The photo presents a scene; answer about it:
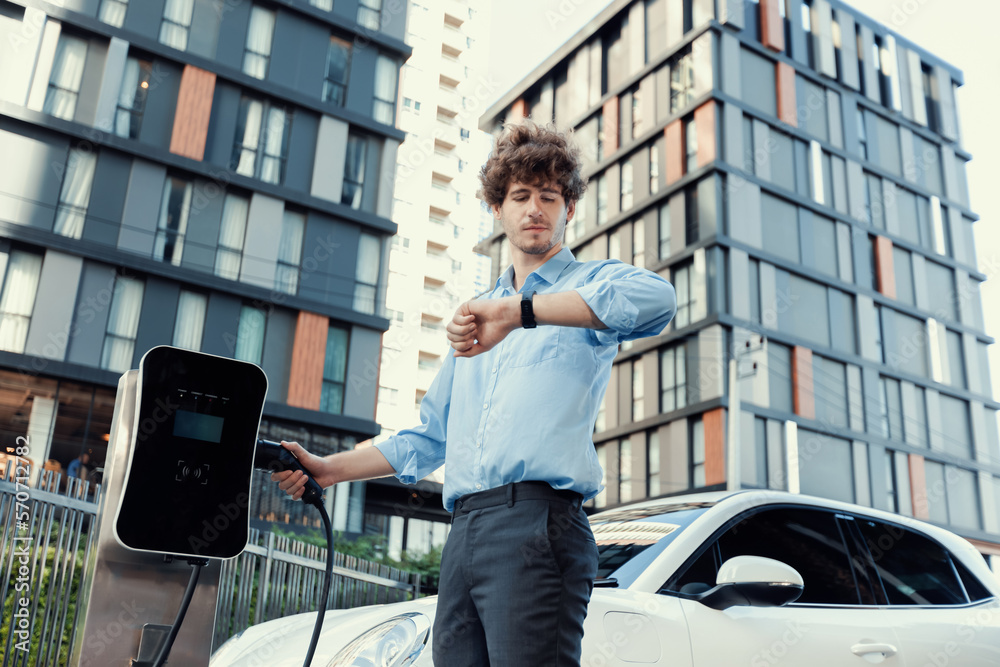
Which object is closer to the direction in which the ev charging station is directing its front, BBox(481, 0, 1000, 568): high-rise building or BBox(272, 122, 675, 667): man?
the man

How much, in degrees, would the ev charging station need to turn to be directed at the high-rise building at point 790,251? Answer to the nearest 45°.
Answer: approximately 135° to its left

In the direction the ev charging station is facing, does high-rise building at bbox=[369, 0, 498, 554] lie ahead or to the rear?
to the rear

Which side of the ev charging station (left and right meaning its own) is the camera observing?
front

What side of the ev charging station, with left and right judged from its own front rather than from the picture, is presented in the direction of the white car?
left

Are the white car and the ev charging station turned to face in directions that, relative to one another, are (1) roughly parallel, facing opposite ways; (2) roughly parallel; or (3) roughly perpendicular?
roughly perpendicular

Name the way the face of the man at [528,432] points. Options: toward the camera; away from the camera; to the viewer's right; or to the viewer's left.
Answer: toward the camera

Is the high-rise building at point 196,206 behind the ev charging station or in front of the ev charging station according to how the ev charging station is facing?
behind

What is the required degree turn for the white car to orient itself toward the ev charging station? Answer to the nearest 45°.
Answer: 0° — it already faces it

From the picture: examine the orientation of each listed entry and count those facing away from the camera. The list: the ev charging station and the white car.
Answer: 0

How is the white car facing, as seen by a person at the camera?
facing the viewer and to the left of the viewer

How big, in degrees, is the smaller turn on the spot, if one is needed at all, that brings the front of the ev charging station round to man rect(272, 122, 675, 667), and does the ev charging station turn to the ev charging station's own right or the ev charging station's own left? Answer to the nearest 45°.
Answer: approximately 90° to the ev charging station's own left

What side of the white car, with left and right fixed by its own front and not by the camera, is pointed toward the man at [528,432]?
front

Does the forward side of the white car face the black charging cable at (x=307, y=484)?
yes
